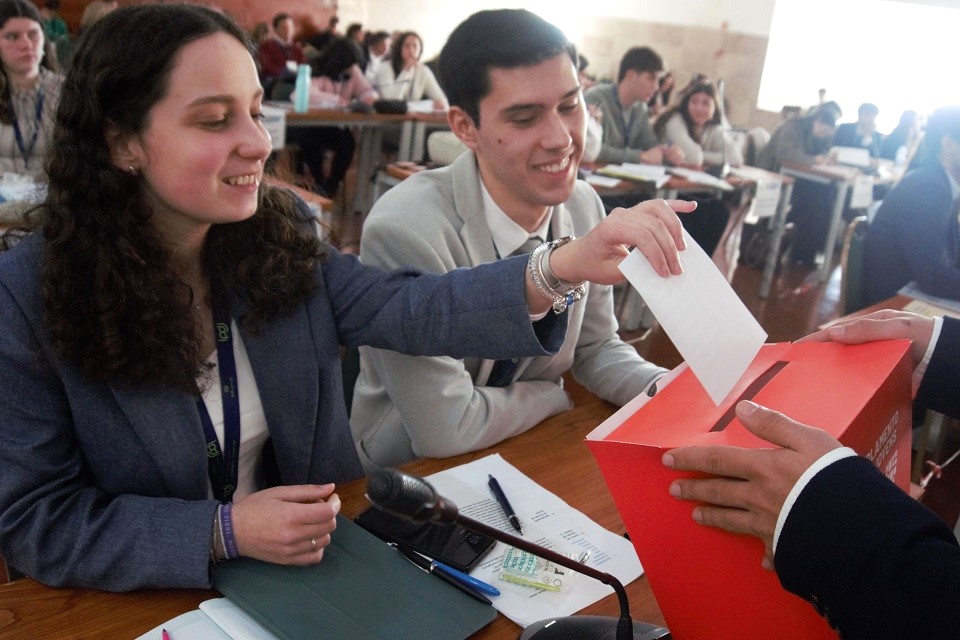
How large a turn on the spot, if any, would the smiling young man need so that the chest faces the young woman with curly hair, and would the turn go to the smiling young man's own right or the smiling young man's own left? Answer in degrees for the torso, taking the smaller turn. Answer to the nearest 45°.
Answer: approximately 90° to the smiling young man's own right

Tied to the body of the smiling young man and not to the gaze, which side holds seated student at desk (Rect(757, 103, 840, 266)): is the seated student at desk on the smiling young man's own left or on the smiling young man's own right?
on the smiling young man's own left

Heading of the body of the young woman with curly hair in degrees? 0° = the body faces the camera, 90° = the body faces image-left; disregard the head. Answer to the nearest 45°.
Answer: approximately 315°

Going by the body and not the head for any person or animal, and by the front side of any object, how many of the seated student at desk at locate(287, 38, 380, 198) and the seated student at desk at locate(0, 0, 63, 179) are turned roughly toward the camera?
2

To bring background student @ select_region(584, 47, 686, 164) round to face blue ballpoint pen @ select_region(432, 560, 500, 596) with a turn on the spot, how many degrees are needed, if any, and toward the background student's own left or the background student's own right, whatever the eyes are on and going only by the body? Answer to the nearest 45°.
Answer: approximately 45° to the background student's own right
